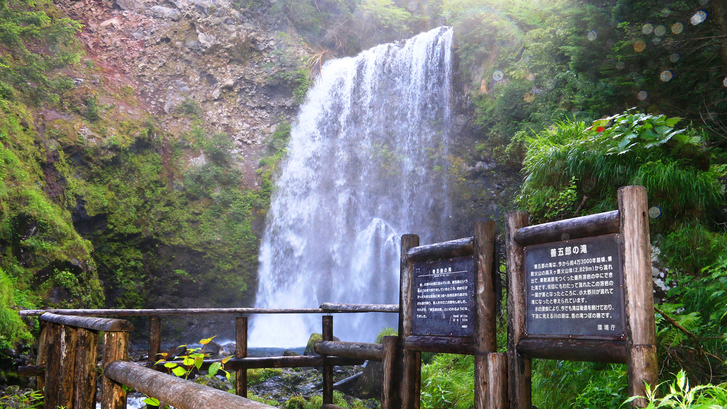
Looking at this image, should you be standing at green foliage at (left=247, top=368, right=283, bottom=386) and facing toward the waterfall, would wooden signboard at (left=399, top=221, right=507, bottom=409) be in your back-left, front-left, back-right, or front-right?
back-right

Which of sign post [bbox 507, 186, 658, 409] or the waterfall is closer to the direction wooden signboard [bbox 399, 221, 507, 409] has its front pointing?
the sign post

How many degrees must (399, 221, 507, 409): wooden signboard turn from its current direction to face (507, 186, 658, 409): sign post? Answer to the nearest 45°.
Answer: approximately 90° to its left

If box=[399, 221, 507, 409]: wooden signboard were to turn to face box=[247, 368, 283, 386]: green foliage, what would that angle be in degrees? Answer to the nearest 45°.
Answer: approximately 90° to its right

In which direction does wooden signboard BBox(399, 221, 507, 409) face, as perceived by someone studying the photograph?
facing the viewer and to the left of the viewer

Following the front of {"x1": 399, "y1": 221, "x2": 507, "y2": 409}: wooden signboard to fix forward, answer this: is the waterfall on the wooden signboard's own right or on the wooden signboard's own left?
on the wooden signboard's own right
